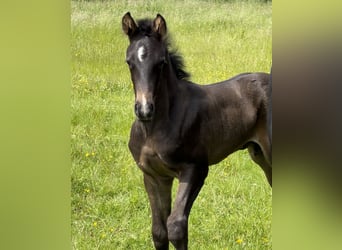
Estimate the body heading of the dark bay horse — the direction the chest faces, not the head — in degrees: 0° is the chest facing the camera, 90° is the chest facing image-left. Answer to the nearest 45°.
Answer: approximately 45°
